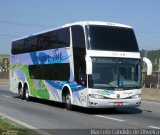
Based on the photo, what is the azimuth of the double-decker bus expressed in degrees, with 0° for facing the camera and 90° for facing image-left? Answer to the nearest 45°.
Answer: approximately 315°
